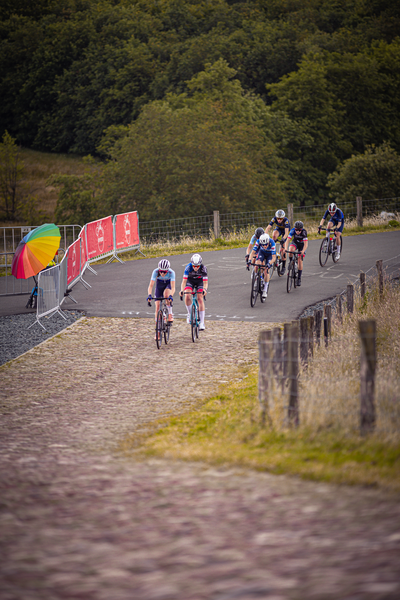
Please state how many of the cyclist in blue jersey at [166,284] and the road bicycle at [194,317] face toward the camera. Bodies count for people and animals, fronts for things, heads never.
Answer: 2

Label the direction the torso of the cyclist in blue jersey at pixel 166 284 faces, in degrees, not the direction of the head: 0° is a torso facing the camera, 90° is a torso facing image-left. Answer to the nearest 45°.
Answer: approximately 0°

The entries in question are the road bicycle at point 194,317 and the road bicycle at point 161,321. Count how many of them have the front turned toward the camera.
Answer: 2

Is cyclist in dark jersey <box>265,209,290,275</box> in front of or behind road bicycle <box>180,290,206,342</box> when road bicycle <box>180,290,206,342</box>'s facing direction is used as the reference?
behind

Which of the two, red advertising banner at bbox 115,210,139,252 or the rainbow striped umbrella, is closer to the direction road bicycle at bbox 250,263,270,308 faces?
the rainbow striped umbrella
